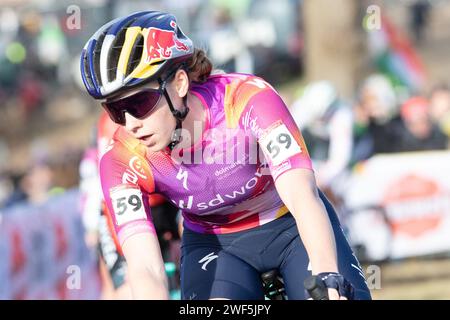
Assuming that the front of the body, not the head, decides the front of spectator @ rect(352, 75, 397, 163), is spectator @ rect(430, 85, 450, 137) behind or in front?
behind

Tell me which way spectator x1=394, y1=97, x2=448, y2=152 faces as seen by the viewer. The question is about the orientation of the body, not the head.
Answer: toward the camera

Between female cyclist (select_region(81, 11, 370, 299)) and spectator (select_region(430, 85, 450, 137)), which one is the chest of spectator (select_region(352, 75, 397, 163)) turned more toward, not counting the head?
the female cyclist

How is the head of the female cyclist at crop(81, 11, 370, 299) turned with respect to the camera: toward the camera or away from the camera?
toward the camera

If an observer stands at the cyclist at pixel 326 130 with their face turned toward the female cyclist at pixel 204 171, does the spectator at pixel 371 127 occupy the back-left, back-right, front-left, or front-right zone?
back-left

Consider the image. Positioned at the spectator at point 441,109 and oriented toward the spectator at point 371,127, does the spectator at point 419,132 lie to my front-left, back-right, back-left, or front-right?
front-left

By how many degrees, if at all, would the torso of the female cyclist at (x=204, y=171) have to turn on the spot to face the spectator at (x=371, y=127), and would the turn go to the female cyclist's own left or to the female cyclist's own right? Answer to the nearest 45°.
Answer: approximately 135° to the female cyclist's own right

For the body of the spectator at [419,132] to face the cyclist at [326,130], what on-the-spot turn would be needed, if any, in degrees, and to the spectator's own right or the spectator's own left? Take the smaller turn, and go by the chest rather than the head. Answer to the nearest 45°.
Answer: approximately 45° to the spectator's own right

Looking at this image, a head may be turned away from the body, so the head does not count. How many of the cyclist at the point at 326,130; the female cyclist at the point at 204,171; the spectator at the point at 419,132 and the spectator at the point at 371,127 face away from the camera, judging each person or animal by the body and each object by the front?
0

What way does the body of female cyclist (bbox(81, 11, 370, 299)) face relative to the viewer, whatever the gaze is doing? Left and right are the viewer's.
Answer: facing the viewer and to the left of the viewer

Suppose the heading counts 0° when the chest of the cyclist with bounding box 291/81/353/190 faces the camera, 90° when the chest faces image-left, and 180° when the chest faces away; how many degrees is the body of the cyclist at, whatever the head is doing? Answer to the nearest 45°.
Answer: approximately 45°

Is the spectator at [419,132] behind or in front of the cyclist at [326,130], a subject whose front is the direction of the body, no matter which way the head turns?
behind

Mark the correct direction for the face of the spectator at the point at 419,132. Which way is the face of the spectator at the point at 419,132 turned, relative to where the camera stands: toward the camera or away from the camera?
toward the camera

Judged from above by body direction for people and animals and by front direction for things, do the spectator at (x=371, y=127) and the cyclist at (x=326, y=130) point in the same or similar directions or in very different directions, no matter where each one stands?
same or similar directions
